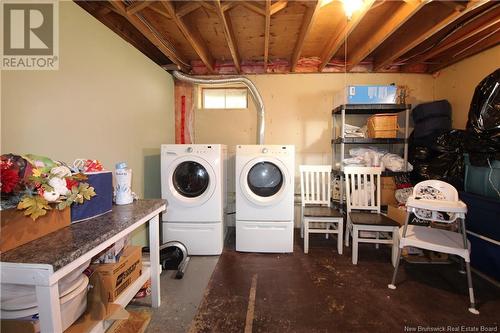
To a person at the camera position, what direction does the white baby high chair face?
facing the viewer

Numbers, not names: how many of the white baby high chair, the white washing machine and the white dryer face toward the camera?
3

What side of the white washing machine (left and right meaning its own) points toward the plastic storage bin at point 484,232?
left

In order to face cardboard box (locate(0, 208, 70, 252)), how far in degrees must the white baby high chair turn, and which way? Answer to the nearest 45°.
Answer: approximately 45° to its right

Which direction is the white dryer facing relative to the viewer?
toward the camera

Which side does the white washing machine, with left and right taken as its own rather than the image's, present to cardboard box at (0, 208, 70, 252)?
front

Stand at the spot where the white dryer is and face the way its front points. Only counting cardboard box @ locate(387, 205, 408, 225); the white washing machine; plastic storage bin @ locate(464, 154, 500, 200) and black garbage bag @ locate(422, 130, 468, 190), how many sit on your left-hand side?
3

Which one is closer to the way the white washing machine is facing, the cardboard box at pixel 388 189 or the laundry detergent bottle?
the laundry detergent bottle
